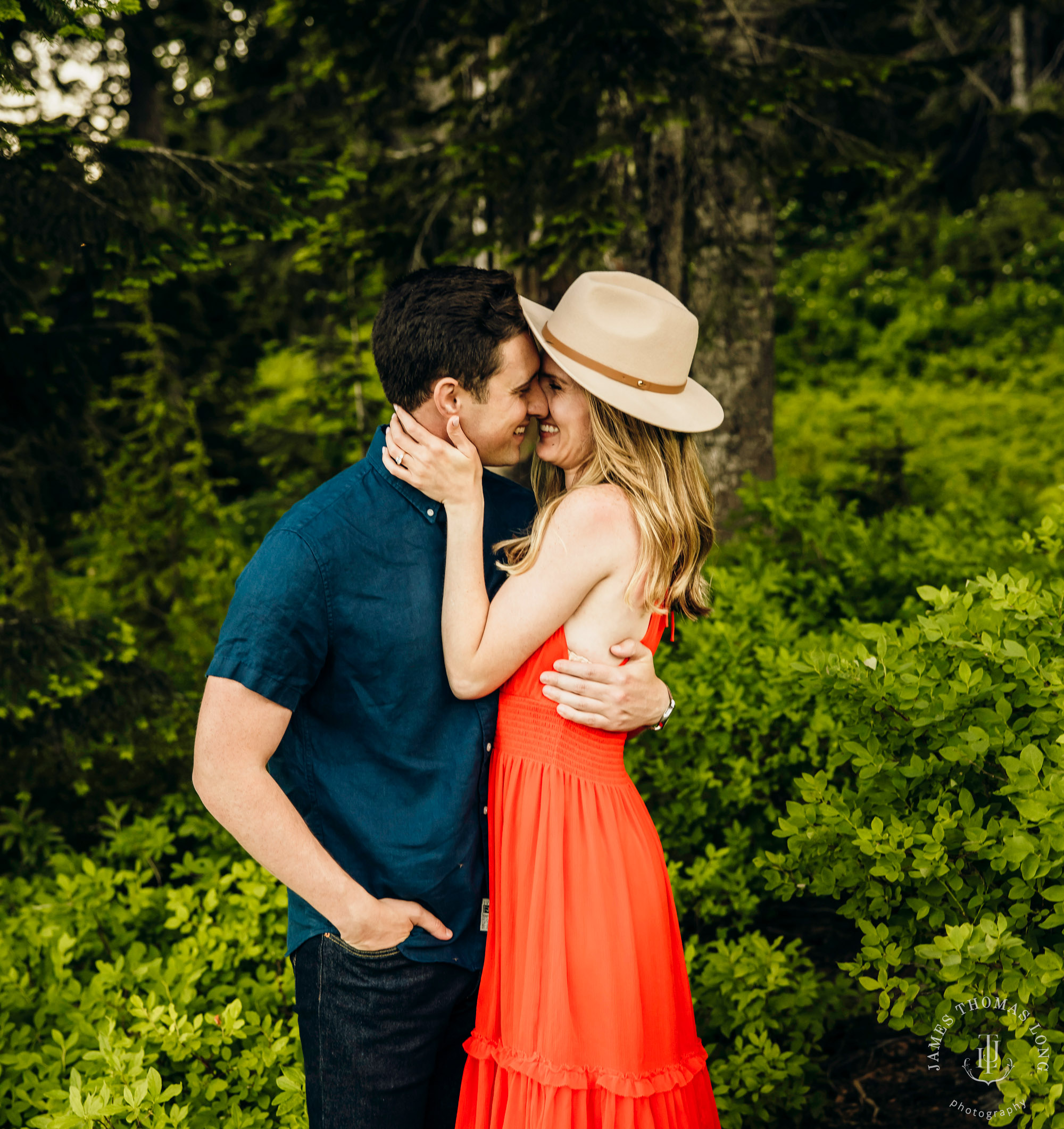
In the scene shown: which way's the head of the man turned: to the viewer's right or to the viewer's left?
to the viewer's right

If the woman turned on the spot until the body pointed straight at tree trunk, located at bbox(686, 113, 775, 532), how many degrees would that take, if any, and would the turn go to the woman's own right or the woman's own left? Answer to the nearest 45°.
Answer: approximately 90° to the woman's own right

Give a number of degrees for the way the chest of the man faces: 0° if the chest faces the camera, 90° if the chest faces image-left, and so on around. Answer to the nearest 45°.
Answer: approximately 315°

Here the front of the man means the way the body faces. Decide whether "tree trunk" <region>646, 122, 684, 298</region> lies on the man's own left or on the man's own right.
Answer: on the man's own left

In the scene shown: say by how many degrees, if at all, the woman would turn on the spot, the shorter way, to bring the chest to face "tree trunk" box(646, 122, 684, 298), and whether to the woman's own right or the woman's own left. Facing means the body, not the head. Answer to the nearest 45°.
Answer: approximately 90° to the woman's own right

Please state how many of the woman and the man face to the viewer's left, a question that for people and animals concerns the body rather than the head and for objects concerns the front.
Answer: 1

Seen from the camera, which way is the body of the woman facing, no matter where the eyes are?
to the viewer's left
